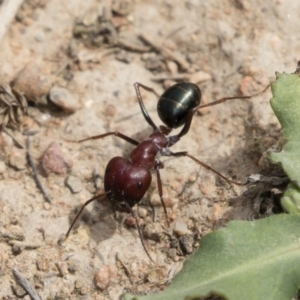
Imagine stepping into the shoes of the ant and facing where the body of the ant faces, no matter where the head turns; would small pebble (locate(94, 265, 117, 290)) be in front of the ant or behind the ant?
in front

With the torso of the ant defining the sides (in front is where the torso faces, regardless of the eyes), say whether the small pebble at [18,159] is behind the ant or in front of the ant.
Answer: in front

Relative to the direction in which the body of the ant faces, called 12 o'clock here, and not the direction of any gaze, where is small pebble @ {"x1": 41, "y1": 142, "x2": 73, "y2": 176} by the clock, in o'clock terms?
The small pebble is roughly at 1 o'clock from the ant.

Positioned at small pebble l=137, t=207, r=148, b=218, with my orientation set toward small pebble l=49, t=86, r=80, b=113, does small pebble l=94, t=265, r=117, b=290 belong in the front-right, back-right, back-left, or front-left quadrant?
back-left

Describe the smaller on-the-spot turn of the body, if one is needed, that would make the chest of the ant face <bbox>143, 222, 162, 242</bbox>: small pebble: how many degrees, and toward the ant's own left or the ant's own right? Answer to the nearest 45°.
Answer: approximately 45° to the ant's own left

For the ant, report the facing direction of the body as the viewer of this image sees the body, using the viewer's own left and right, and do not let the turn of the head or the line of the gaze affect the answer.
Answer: facing the viewer and to the left of the viewer

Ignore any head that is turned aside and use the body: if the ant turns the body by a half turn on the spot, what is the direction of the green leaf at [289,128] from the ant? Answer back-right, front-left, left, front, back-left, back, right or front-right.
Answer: right
